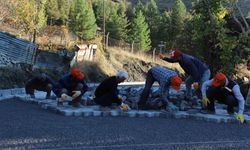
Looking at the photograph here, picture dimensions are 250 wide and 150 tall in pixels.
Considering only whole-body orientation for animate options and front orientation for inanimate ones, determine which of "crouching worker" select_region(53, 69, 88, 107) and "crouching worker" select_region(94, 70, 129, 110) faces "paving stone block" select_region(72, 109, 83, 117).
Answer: "crouching worker" select_region(53, 69, 88, 107)

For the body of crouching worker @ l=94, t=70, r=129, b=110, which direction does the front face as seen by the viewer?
to the viewer's right

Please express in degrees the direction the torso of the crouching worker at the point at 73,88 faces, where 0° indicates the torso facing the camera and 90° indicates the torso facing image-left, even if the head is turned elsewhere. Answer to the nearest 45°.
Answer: approximately 0°

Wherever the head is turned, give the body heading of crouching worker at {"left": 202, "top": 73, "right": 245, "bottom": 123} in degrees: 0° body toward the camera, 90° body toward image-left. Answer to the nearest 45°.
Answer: approximately 0°

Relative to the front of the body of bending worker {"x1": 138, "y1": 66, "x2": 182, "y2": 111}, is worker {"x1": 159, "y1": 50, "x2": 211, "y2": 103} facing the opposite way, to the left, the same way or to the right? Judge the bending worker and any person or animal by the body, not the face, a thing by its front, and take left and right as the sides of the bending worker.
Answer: the opposite way

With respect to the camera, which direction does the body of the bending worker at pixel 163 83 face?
to the viewer's right

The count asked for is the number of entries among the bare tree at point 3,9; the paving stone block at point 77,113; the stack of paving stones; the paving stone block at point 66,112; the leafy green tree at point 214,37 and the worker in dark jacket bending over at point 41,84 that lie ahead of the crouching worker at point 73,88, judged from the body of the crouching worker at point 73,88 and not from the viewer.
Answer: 2

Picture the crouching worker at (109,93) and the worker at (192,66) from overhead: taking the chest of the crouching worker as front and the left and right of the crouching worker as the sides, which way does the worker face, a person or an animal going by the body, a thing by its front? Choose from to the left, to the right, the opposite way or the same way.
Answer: the opposite way

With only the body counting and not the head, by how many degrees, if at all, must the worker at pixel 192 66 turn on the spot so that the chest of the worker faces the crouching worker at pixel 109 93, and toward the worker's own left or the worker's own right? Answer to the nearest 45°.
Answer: approximately 45° to the worker's own left

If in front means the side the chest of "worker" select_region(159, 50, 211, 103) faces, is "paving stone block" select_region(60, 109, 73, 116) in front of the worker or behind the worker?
in front

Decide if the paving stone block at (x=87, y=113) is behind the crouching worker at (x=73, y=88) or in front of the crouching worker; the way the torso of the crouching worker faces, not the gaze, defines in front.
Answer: in front

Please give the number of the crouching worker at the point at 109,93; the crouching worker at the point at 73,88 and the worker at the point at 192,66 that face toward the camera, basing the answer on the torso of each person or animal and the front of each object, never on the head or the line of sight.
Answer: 1
